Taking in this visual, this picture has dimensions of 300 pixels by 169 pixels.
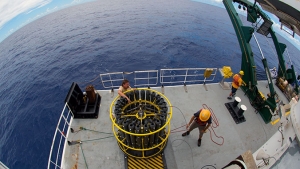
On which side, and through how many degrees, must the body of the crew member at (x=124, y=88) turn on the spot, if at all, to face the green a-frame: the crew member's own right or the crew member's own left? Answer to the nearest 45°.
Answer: approximately 45° to the crew member's own left

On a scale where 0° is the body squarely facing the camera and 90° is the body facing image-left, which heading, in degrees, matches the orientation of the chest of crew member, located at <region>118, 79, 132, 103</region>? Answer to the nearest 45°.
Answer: approximately 315°
